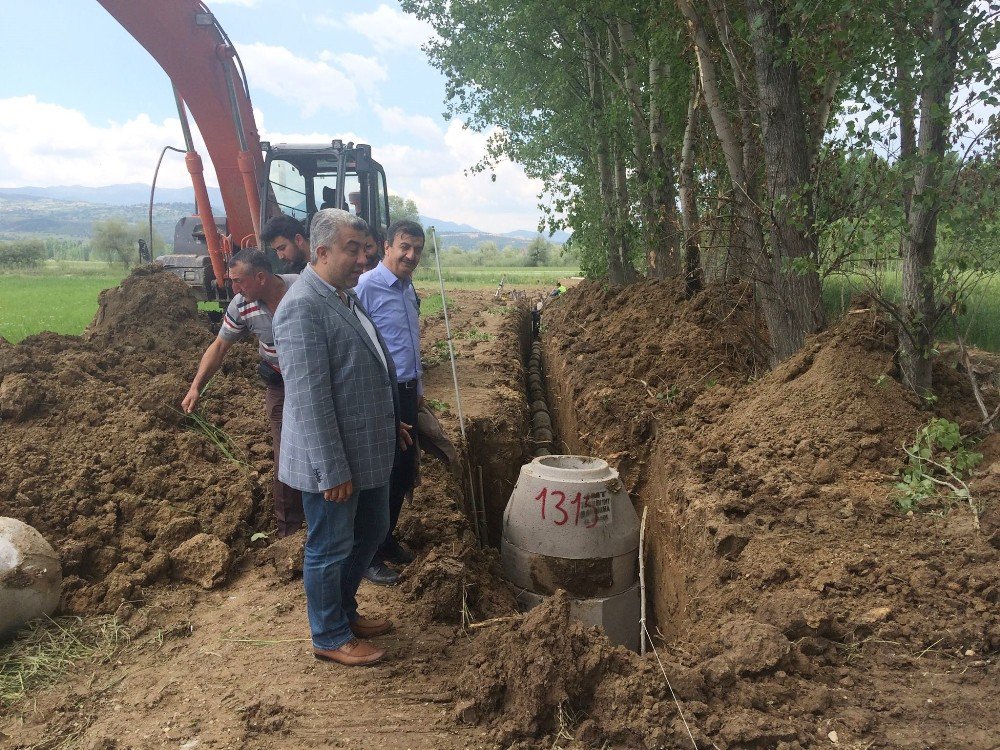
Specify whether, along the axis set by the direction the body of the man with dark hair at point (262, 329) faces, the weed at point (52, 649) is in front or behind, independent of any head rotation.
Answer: in front

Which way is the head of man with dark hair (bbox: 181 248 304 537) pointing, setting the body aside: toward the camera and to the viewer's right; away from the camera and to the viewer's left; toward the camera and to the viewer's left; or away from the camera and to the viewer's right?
toward the camera and to the viewer's left

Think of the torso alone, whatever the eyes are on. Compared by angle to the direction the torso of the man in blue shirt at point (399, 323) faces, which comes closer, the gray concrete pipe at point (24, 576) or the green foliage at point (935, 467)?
the green foliage

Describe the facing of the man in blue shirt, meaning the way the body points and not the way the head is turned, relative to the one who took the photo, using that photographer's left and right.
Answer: facing the viewer and to the right of the viewer

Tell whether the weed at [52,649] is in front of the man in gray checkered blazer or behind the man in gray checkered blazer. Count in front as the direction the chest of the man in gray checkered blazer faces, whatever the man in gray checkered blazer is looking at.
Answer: behind

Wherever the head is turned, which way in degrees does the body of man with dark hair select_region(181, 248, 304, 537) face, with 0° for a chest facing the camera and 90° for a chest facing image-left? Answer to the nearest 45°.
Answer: approximately 45°

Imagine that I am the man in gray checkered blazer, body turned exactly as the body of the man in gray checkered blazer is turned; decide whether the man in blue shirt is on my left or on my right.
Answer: on my left

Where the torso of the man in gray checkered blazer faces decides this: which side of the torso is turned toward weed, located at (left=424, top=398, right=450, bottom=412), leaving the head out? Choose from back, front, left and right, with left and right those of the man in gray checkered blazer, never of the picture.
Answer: left

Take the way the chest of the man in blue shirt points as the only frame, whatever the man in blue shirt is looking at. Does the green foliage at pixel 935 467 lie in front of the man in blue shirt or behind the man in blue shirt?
in front

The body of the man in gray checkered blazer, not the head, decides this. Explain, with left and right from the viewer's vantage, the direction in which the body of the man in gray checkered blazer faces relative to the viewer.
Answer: facing to the right of the viewer

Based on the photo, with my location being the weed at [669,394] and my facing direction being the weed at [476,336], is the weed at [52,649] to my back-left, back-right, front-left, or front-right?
back-left

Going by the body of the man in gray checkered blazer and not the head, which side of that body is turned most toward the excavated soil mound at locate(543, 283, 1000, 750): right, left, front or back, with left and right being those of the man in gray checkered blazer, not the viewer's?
front

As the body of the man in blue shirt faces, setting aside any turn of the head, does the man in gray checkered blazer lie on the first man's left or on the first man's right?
on the first man's right
